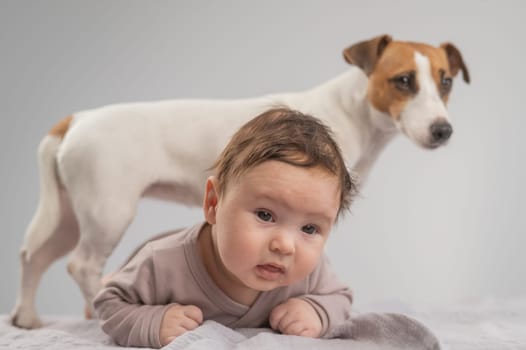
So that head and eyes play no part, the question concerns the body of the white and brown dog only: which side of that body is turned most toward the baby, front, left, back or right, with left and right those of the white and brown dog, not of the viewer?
right

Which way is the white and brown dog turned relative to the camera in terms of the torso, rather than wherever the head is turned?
to the viewer's right
